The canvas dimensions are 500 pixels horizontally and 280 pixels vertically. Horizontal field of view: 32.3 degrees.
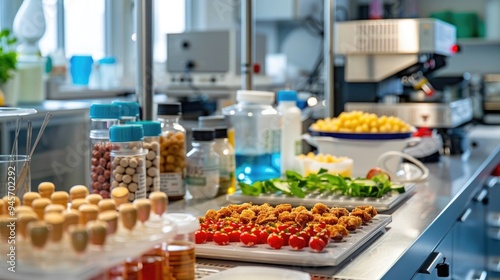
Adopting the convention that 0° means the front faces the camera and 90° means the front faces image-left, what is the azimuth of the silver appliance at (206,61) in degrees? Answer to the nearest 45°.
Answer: approximately 0°

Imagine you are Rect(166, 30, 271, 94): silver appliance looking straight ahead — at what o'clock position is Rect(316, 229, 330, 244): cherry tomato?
The cherry tomato is roughly at 12 o'clock from the silver appliance.

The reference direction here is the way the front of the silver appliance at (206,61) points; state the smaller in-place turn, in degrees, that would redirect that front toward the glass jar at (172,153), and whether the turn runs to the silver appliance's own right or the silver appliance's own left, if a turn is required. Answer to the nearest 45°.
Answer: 0° — it already faces it

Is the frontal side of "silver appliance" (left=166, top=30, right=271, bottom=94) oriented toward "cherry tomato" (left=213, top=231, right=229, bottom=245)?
yes

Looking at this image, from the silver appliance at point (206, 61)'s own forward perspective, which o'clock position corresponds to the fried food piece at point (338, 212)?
The fried food piece is roughly at 12 o'clock from the silver appliance.

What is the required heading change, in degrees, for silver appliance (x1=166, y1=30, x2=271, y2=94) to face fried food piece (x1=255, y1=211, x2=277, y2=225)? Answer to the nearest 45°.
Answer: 0° — it already faces it

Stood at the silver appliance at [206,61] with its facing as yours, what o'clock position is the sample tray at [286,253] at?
The sample tray is roughly at 12 o'clock from the silver appliance.
